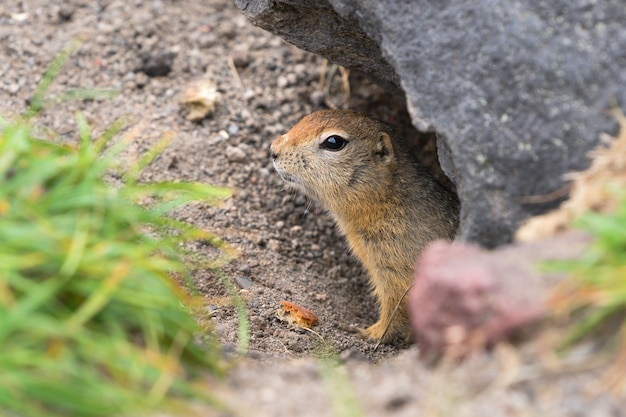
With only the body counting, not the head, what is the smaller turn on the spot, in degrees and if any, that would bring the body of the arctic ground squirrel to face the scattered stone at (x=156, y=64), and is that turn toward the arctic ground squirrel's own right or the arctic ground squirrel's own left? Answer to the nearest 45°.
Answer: approximately 45° to the arctic ground squirrel's own right

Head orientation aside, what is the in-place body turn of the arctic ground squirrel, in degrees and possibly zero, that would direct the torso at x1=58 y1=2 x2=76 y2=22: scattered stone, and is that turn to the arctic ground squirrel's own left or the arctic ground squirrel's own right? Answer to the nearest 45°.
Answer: approximately 45° to the arctic ground squirrel's own right

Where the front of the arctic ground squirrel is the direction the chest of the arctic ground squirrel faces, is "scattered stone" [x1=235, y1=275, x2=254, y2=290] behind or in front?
in front

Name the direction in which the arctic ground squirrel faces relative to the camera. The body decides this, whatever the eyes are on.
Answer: to the viewer's left

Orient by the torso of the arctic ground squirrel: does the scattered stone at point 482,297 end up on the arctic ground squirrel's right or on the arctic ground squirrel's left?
on the arctic ground squirrel's left

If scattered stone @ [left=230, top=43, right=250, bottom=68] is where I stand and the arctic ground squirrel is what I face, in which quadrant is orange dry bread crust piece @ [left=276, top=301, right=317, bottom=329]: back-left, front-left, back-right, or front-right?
front-right

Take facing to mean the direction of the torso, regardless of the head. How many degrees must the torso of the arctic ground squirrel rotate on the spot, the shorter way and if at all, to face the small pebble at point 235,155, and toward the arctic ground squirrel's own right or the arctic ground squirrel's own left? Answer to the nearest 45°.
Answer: approximately 45° to the arctic ground squirrel's own right

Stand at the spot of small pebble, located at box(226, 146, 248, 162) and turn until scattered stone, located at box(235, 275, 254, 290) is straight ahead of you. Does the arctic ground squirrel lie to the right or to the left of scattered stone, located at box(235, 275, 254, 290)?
left

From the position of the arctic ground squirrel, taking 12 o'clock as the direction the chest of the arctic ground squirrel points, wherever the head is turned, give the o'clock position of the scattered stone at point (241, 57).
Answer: The scattered stone is roughly at 2 o'clock from the arctic ground squirrel.

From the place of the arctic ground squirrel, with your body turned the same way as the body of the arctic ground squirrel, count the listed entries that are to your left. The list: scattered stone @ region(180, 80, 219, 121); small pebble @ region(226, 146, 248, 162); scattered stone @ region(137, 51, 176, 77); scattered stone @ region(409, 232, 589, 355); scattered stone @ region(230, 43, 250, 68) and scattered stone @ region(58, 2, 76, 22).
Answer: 1

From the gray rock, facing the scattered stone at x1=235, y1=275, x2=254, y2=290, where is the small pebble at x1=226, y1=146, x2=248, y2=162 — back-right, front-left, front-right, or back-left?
front-right
